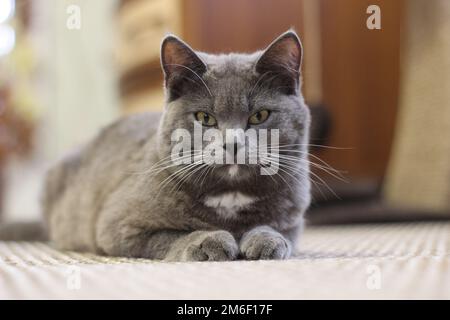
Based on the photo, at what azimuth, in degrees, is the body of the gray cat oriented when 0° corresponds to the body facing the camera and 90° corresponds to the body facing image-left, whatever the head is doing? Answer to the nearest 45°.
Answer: approximately 315°
